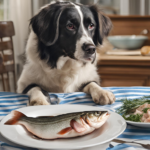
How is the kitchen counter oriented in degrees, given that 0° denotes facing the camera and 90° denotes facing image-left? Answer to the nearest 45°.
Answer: approximately 0°

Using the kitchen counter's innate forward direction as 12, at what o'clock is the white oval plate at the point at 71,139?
The white oval plate is roughly at 12 o'clock from the kitchen counter.

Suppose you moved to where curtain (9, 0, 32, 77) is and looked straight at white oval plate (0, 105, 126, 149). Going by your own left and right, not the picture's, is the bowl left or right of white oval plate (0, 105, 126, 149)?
left

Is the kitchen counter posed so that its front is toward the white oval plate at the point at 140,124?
yes
